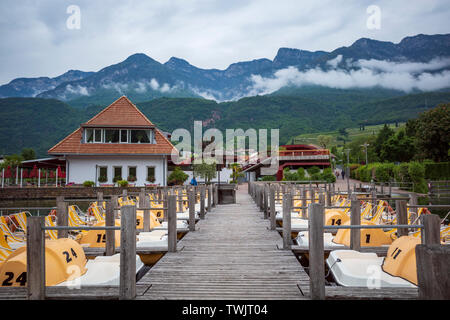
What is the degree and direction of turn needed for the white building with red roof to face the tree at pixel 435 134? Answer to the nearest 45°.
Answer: approximately 90° to its left

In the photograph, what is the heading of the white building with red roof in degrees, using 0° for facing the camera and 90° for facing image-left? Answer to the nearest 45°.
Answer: approximately 0°

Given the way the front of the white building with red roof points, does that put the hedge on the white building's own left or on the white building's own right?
on the white building's own left

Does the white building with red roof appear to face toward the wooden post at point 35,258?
yes

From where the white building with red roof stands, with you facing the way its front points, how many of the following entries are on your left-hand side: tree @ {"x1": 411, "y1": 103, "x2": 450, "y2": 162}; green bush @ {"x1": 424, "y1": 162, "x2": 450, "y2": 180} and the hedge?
3

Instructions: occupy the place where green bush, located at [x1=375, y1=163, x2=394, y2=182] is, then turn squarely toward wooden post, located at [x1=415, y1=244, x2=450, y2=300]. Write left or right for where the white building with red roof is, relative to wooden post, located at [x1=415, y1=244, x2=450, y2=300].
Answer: right

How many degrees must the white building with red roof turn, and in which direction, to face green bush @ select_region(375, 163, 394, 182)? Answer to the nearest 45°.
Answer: approximately 90° to its left

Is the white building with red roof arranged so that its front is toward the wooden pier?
yes
